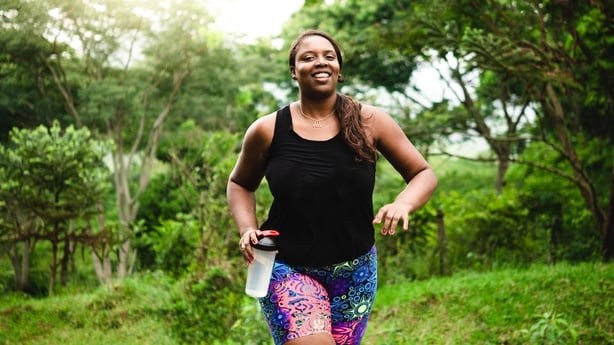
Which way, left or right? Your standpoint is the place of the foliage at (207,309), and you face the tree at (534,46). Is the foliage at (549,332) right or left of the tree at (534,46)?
right

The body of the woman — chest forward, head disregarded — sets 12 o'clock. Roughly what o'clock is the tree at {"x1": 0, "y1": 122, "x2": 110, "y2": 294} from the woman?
The tree is roughly at 5 o'clock from the woman.

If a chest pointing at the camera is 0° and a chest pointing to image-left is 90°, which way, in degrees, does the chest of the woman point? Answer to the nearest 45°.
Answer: approximately 0°

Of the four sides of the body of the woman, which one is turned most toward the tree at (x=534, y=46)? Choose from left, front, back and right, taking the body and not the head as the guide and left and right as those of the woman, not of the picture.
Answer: back

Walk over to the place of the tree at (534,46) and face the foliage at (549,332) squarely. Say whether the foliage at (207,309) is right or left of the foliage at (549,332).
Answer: right

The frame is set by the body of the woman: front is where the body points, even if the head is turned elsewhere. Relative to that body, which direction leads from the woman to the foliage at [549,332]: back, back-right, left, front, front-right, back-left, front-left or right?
back-left

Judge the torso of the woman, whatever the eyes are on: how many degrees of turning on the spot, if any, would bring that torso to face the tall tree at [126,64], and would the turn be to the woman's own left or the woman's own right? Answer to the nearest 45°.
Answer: approximately 180°
